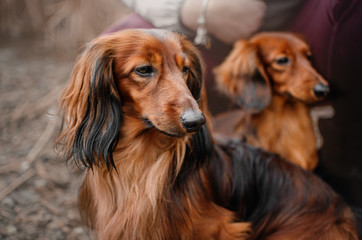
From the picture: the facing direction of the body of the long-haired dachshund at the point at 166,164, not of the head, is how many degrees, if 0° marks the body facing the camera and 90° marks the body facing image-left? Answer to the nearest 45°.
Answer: approximately 45°
